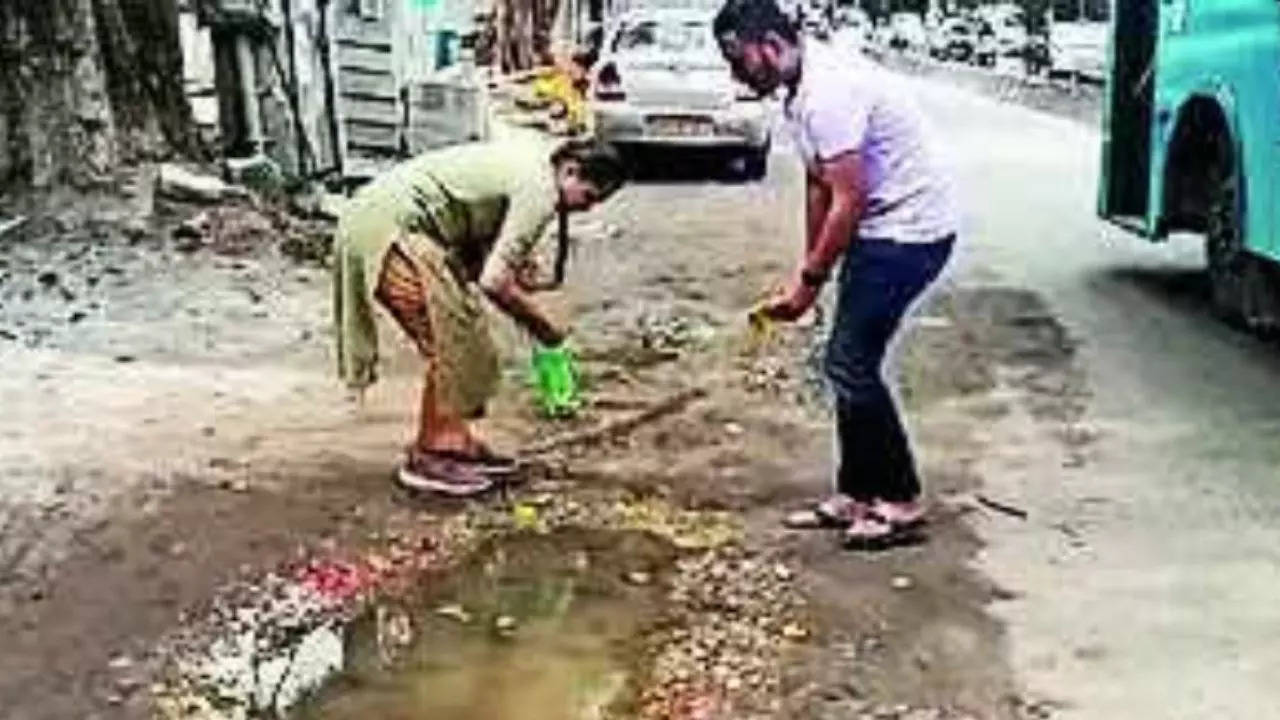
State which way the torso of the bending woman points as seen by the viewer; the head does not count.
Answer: to the viewer's right

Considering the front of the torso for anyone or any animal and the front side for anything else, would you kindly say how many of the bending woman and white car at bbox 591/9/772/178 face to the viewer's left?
0

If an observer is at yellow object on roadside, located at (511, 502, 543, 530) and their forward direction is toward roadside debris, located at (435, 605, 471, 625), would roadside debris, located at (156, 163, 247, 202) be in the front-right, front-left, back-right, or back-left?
back-right

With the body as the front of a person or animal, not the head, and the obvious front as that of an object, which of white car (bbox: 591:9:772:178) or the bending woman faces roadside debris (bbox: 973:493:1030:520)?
the bending woman

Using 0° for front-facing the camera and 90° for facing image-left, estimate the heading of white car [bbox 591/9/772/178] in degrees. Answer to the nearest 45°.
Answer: approximately 180°

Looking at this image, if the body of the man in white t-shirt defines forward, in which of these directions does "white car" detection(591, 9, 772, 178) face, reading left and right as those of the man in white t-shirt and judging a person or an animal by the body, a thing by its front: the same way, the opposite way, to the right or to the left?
to the right

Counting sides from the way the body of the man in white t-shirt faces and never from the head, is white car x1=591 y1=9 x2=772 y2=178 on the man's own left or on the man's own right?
on the man's own right

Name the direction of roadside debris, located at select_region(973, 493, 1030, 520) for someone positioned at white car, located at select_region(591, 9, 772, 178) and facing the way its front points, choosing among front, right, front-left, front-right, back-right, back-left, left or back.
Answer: back

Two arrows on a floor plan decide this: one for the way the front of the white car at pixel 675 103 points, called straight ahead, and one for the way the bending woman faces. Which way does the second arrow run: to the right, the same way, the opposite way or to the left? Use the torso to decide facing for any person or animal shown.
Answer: to the right

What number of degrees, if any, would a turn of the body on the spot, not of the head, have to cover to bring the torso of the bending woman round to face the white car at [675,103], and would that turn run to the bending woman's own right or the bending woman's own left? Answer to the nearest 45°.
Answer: approximately 90° to the bending woman's own left

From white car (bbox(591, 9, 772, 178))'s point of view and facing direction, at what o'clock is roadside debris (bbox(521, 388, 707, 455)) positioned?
The roadside debris is roughly at 6 o'clock from the white car.

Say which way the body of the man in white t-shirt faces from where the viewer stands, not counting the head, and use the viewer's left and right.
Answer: facing to the left of the viewer

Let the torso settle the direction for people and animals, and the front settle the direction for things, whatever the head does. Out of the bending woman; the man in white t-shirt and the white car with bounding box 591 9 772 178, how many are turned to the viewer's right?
1

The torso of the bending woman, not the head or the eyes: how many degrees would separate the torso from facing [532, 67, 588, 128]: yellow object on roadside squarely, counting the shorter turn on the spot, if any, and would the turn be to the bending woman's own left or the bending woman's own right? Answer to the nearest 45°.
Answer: approximately 90° to the bending woman's own left
